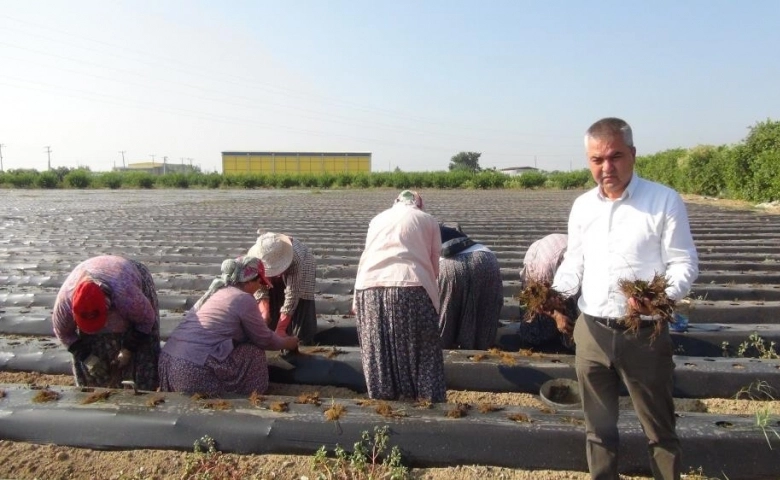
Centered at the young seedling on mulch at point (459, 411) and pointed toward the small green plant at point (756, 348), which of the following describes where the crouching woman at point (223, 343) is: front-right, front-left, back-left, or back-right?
back-left

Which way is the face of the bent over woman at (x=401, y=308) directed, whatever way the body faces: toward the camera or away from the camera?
away from the camera

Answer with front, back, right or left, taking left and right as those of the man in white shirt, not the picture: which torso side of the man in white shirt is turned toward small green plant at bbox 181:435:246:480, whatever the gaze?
right

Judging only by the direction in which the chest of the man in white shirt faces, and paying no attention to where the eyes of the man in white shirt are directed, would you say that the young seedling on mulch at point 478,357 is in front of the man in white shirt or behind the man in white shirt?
behind

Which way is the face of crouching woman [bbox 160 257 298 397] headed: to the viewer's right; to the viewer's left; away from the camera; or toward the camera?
to the viewer's right

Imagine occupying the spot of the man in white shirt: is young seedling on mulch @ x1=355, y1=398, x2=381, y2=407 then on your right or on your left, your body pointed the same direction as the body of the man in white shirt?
on your right

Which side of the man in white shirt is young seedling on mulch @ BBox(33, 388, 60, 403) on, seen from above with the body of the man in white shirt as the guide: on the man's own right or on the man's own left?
on the man's own right

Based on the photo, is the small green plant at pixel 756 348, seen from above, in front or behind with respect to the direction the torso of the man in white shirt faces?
behind

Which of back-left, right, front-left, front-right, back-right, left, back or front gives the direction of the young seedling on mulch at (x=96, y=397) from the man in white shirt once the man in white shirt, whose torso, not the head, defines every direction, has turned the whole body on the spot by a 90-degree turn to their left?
back

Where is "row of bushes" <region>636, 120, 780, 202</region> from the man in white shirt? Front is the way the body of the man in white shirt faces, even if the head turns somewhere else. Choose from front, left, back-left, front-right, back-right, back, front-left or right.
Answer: back

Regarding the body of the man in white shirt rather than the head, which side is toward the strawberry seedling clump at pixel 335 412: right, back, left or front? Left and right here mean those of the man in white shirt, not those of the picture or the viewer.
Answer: right

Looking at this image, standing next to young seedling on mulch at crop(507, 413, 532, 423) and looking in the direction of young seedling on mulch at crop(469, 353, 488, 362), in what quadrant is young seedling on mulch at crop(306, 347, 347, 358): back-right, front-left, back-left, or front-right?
front-left

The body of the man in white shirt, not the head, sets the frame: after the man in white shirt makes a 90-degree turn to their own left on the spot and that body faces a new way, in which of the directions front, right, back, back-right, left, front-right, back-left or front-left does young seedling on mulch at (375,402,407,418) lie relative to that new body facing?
back

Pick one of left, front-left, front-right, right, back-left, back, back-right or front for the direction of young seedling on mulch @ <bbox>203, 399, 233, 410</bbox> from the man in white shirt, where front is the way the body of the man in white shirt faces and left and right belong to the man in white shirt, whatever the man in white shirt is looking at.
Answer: right

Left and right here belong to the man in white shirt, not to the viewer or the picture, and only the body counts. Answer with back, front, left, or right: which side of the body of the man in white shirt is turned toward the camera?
front

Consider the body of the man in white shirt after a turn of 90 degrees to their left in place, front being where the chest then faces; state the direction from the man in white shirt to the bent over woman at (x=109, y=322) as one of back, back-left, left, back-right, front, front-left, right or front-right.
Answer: back

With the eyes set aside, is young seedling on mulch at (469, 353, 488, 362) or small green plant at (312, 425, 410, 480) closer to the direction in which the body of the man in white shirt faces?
the small green plant
